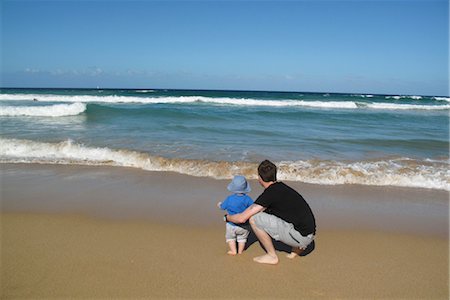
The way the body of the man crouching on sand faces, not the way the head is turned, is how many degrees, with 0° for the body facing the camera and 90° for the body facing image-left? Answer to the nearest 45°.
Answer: approximately 135°

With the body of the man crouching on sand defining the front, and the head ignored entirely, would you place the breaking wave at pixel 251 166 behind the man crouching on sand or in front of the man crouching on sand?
in front

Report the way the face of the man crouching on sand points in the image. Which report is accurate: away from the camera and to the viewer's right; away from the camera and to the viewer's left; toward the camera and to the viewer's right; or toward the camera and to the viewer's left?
away from the camera and to the viewer's left

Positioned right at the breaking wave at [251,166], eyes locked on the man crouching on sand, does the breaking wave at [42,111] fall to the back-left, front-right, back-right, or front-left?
back-right
